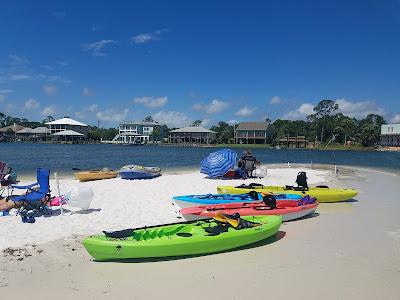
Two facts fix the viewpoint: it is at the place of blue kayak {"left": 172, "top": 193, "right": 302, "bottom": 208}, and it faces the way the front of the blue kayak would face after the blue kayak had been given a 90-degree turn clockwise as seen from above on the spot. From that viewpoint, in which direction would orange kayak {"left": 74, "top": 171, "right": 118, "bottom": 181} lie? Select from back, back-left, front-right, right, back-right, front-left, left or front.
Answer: front-left

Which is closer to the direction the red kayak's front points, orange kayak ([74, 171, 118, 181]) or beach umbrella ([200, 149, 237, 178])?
the orange kayak

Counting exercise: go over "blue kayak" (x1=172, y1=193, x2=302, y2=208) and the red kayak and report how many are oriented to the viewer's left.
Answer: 2

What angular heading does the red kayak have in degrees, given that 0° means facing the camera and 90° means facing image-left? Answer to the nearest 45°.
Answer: approximately 90°

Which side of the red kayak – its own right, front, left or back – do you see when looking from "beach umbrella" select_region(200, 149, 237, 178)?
right

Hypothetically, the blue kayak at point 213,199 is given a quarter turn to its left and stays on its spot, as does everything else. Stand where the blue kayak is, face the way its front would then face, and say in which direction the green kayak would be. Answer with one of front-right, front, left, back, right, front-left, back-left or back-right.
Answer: front

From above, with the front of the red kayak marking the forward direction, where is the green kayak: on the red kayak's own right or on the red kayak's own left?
on the red kayak's own left

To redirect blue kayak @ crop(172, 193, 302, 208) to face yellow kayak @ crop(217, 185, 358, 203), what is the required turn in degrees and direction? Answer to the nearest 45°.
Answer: approximately 135° to its right

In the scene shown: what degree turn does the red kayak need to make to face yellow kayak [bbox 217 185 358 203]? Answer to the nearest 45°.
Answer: approximately 135° to its right

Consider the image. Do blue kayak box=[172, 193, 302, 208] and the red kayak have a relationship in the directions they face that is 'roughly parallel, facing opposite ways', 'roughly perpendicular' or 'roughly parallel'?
roughly parallel

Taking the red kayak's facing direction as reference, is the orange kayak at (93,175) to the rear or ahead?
ahead

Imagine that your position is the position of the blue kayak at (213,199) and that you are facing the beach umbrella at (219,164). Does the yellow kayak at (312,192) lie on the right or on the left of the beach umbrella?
right

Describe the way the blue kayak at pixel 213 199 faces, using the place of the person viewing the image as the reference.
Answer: facing to the left of the viewer

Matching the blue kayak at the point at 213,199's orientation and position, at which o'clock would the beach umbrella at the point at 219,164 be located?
The beach umbrella is roughly at 3 o'clock from the blue kayak.
